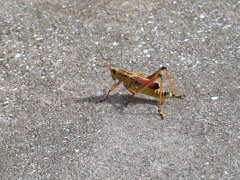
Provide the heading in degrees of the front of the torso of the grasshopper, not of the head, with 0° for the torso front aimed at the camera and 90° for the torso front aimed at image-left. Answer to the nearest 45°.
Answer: approximately 90°
